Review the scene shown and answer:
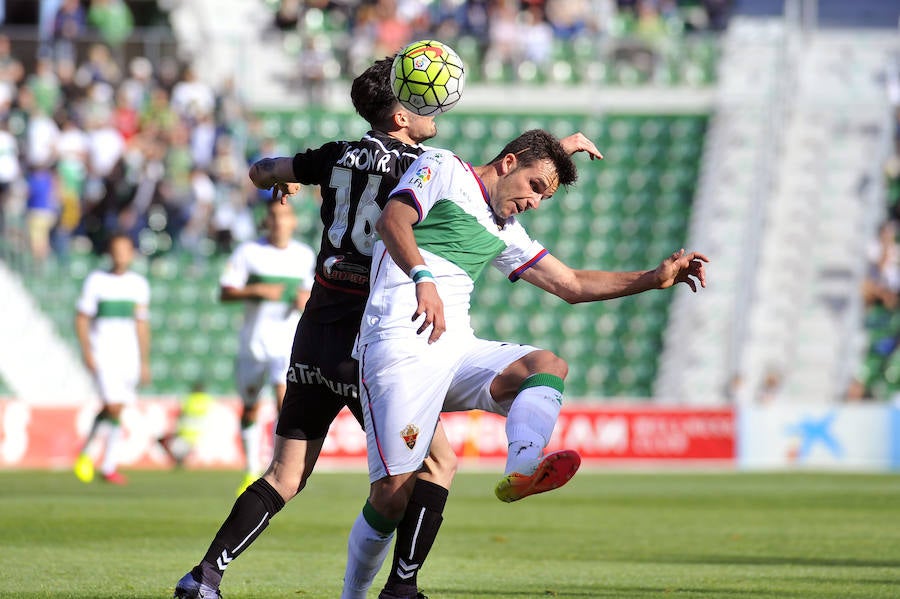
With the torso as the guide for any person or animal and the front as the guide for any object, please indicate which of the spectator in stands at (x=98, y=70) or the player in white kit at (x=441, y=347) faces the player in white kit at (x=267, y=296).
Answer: the spectator in stands

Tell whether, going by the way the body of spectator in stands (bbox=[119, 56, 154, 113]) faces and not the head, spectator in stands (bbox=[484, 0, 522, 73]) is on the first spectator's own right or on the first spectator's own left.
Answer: on the first spectator's own left

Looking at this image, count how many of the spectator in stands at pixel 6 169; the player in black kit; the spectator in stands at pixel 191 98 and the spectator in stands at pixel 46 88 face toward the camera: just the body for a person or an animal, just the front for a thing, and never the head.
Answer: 3

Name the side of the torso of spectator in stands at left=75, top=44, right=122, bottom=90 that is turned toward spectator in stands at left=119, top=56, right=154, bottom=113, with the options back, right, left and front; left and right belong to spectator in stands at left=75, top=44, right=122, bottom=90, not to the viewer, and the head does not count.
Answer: left

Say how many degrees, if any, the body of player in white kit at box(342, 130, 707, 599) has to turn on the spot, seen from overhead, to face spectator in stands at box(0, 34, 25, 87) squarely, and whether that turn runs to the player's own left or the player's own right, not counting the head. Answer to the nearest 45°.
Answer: approximately 180°
